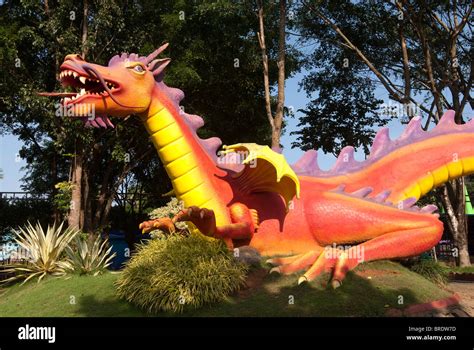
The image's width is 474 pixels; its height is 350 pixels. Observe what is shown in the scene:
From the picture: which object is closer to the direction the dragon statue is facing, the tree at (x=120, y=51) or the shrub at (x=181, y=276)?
the shrub

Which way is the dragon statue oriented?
to the viewer's left

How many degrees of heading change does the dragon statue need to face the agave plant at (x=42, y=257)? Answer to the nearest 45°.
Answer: approximately 45° to its right

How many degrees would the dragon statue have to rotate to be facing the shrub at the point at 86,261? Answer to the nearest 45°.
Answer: approximately 45° to its right

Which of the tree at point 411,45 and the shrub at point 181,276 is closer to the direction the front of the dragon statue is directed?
the shrub

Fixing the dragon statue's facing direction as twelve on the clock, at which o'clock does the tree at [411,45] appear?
The tree is roughly at 4 o'clock from the dragon statue.
